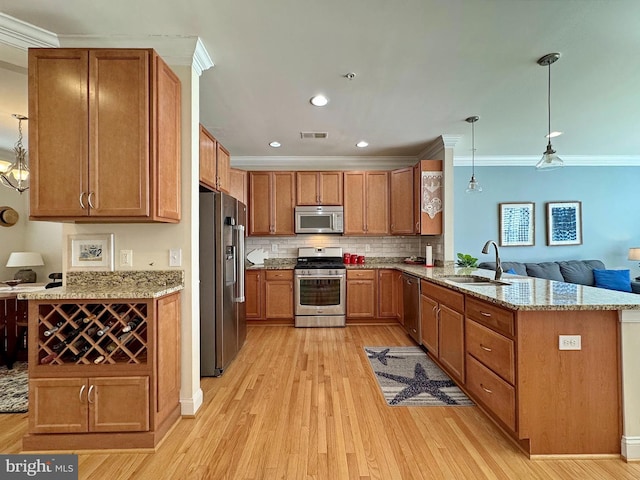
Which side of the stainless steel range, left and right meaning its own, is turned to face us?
front

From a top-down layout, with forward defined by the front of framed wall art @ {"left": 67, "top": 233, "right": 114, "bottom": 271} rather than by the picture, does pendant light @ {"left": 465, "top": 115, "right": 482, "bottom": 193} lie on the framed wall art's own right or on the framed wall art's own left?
on the framed wall art's own left

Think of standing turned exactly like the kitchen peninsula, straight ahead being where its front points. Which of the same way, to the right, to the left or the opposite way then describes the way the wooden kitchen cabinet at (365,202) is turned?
to the left

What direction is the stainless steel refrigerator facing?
to the viewer's right

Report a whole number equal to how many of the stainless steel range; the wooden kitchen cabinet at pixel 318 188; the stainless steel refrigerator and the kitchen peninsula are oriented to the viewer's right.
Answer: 1

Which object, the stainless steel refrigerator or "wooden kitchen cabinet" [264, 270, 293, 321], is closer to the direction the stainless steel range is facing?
the stainless steel refrigerator

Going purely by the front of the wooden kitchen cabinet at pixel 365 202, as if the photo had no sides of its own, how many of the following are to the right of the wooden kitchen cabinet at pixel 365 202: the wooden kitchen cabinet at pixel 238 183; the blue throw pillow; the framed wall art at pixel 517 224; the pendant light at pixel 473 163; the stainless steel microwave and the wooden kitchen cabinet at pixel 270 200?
3

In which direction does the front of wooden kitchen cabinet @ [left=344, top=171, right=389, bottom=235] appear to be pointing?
toward the camera

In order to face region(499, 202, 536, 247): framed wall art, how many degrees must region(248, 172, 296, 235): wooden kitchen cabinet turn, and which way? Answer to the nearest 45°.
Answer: approximately 90° to its left

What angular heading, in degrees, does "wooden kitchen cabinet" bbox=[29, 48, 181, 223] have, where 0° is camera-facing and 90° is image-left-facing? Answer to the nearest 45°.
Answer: approximately 0°

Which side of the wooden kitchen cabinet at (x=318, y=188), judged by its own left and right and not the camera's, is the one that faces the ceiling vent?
front

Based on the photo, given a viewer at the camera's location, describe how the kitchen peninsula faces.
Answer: facing to the left of the viewer
